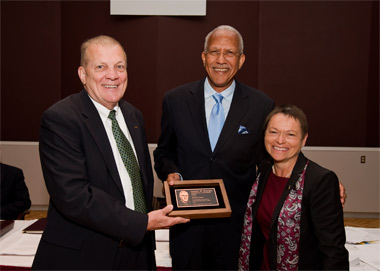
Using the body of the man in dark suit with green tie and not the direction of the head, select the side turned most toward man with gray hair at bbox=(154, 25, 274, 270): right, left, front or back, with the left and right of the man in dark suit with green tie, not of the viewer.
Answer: left

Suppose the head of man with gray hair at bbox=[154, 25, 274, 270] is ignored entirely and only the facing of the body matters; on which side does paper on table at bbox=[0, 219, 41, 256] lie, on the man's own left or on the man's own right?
on the man's own right

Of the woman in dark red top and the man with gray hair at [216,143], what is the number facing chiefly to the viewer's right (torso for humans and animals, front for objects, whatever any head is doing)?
0

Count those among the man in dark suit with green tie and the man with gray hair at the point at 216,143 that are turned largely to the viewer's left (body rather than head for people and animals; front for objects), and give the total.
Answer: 0

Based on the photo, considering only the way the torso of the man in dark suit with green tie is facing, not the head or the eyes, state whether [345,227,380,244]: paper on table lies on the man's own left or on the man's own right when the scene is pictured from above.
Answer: on the man's own left
